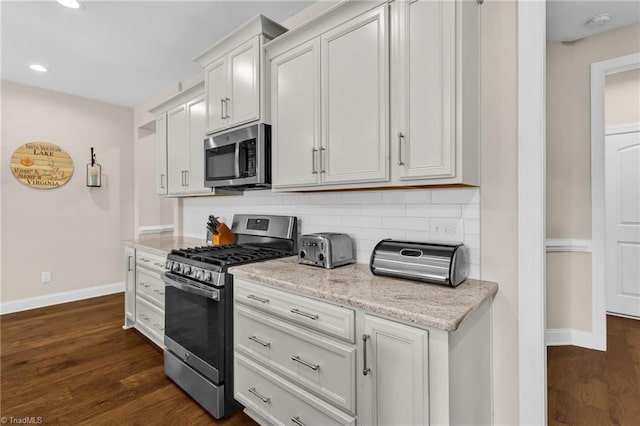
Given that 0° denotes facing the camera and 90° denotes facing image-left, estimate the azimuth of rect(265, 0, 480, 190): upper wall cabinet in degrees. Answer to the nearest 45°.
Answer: approximately 45°

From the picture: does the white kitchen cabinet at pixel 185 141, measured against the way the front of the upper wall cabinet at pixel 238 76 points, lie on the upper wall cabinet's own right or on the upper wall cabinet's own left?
on the upper wall cabinet's own right

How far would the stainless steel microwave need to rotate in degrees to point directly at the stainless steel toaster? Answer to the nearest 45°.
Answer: approximately 90° to its left

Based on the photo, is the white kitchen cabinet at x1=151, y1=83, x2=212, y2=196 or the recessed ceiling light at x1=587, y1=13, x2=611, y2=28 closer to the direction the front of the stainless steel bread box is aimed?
the white kitchen cabinet

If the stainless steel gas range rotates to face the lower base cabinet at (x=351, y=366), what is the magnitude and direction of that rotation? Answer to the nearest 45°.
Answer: approximately 90° to its left

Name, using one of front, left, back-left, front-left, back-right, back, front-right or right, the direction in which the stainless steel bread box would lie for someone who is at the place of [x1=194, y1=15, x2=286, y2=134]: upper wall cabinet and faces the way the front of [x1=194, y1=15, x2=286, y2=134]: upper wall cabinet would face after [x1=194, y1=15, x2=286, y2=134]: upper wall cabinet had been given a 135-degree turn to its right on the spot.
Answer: back-right

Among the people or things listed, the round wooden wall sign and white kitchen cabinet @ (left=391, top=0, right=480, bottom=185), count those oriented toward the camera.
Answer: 2

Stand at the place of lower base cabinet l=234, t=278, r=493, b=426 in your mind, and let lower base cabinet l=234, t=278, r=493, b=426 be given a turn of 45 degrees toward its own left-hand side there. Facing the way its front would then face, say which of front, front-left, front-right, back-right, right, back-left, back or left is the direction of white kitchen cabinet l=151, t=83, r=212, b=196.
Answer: back-right

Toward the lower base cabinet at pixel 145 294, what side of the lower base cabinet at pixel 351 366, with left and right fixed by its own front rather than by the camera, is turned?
right

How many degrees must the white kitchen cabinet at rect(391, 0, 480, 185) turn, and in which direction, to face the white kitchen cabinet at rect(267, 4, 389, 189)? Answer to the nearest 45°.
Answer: approximately 90° to its right

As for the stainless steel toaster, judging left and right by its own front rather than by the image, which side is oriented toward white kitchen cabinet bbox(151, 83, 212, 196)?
right

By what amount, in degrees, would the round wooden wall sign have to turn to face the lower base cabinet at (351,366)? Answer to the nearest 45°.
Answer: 0° — it already faces it
